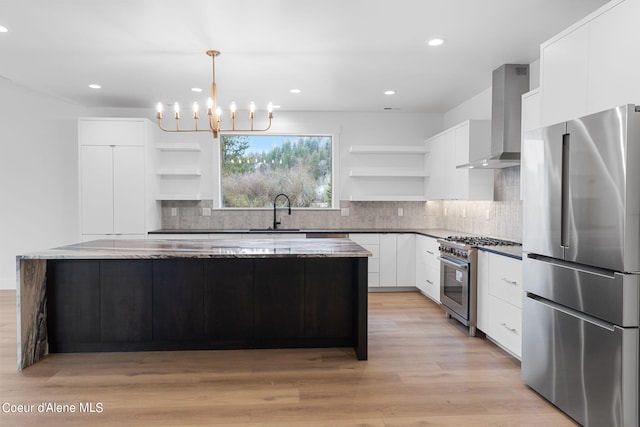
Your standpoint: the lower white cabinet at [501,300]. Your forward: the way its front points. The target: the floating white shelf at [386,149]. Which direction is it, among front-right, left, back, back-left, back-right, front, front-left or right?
right

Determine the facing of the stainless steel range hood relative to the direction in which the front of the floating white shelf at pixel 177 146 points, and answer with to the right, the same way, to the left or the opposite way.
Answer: to the right

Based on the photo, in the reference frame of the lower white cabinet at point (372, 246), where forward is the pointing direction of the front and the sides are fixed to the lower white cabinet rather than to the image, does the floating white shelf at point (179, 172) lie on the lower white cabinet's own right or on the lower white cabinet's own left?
on the lower white cabinet's own right

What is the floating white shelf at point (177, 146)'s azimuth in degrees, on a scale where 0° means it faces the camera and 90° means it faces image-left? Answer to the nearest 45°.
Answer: approximately 0°

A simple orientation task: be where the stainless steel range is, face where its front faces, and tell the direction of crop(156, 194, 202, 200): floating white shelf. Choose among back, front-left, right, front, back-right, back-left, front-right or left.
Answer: front-right

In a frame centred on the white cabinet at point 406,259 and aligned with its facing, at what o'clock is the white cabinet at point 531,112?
the white cabinet at point 531,112 is roughly at 11 o'clock from the white cabinet at point 406,259.

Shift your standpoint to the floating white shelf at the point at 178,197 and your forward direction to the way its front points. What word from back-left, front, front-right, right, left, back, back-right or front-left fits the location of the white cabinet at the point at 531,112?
front-left

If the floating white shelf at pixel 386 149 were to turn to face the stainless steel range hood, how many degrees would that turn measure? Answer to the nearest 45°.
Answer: approximately 45° to its left

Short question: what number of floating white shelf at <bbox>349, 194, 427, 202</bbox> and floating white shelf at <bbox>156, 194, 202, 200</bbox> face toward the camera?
2

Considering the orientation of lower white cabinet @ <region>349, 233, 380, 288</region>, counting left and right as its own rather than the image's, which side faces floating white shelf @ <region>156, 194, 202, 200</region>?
right
